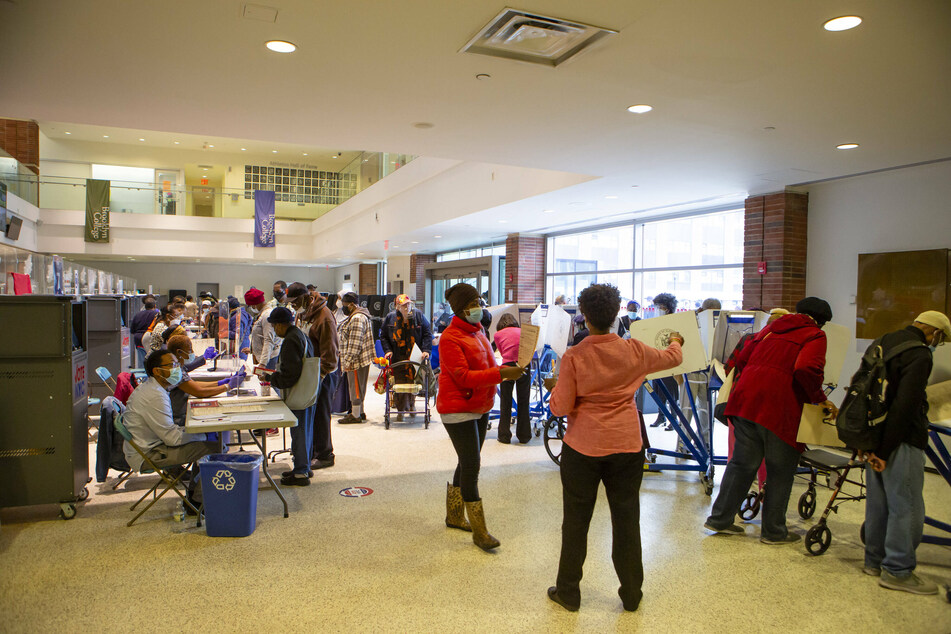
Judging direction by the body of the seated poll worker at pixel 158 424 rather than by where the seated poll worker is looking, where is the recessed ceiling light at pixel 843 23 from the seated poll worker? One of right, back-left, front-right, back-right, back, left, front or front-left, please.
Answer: front-right

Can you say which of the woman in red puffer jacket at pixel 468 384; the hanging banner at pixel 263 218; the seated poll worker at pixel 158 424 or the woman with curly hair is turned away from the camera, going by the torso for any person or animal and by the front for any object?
the woman with curly hair

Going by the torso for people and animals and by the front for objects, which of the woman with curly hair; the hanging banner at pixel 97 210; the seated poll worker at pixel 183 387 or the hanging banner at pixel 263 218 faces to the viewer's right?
the seated poll worker

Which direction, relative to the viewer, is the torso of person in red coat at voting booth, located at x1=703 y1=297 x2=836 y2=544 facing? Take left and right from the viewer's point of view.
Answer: facing away from the viewer and to the right of the viewer

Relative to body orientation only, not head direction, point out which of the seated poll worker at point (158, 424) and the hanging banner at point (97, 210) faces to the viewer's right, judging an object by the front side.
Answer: the seated poll worker

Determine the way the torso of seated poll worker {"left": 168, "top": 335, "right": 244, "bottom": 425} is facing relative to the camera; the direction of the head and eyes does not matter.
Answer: to the viewer's right

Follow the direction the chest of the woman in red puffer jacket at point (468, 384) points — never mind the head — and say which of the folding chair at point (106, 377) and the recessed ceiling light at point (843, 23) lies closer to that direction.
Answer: the recessed ceiling light

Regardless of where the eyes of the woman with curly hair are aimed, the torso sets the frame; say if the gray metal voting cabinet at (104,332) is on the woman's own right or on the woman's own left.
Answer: on the woman's own left

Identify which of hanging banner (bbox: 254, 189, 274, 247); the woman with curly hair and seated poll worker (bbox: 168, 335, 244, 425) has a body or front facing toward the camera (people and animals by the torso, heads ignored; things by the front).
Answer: the hanging banner

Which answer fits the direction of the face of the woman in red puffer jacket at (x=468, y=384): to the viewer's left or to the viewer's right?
to the viewer's right

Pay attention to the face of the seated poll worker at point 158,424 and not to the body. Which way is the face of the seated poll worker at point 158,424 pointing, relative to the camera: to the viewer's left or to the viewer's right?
to the viewer's right

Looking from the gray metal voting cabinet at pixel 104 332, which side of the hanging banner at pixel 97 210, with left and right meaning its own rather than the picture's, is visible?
front

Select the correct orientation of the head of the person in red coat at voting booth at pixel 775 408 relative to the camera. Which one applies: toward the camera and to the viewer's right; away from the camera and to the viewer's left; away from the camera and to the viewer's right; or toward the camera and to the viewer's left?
away from the camera and to the viewer's right

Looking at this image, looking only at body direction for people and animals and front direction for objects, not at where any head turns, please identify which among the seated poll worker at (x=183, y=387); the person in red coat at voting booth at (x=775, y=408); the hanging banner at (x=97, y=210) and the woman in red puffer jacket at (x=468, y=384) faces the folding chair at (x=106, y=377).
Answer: the hanging banner

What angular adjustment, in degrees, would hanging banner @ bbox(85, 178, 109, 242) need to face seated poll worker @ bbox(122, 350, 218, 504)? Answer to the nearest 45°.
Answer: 0° — it already faces them

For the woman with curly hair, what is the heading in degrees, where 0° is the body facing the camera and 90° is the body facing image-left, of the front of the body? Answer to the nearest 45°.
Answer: approximately 180°

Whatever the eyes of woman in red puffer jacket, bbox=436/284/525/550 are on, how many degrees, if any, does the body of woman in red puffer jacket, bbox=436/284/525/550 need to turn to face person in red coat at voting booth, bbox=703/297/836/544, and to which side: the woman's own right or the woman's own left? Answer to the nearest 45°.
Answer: approximately 45° to the woman's own left

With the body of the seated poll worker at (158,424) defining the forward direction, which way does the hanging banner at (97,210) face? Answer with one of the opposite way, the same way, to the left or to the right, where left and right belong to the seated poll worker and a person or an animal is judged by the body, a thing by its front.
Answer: to the right

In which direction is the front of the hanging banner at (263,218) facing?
toward the camera

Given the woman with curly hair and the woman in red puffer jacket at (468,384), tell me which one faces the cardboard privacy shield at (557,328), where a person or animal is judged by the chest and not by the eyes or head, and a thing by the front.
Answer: the woman with curly hair
